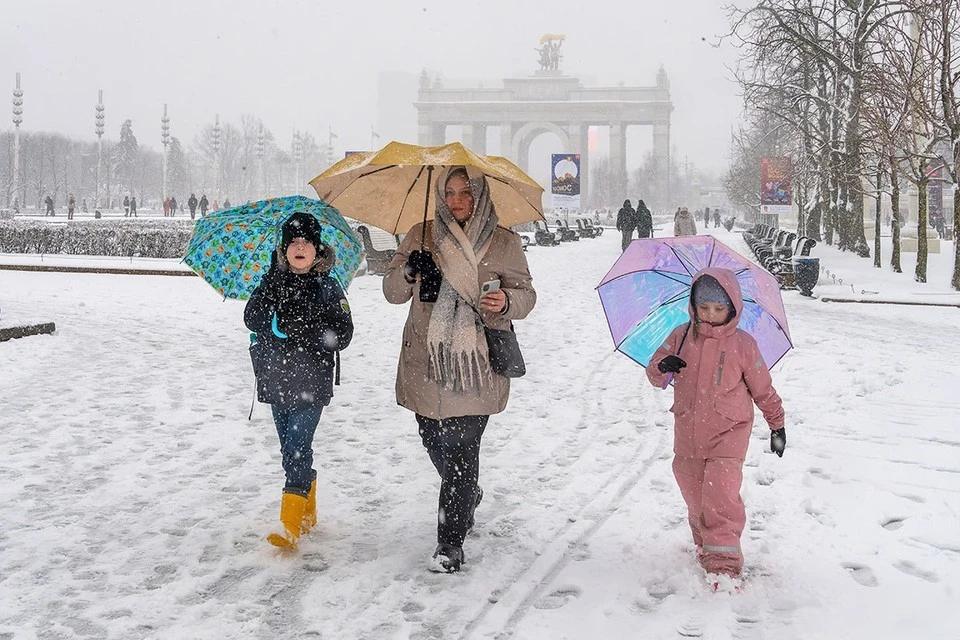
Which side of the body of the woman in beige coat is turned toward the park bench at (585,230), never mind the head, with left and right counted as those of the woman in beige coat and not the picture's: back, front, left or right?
back

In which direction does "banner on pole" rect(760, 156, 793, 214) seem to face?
toward the camera

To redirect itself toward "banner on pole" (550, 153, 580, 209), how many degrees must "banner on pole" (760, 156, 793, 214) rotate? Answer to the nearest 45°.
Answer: approximately 135° to its right

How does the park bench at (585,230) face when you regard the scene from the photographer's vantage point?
facing to the right of the viewer

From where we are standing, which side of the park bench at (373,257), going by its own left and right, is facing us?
right

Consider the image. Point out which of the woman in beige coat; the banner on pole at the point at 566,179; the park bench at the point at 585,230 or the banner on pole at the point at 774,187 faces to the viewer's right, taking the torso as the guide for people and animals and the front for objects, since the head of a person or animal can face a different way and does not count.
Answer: the park bench

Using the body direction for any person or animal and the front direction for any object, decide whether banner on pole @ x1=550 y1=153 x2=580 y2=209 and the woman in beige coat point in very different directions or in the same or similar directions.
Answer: same or similar directions

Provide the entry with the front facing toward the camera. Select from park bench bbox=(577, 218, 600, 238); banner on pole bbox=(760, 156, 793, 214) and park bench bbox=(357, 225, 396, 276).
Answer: the banner on pole

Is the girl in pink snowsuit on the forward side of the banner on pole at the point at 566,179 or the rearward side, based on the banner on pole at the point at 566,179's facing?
on the forward side

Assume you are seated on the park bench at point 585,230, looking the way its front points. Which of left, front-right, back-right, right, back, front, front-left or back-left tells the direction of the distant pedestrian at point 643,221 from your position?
right

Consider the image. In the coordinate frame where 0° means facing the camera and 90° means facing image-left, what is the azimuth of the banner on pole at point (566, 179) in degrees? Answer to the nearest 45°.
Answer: approximately 0°

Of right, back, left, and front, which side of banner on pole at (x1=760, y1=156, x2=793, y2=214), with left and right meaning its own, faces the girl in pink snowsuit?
front

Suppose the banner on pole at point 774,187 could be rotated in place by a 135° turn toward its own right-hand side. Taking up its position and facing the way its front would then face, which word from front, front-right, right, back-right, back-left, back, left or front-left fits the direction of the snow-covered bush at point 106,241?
left

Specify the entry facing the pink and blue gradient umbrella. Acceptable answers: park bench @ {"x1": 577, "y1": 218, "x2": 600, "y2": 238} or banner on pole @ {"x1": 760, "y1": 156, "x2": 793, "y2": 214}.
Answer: the banner on pole
